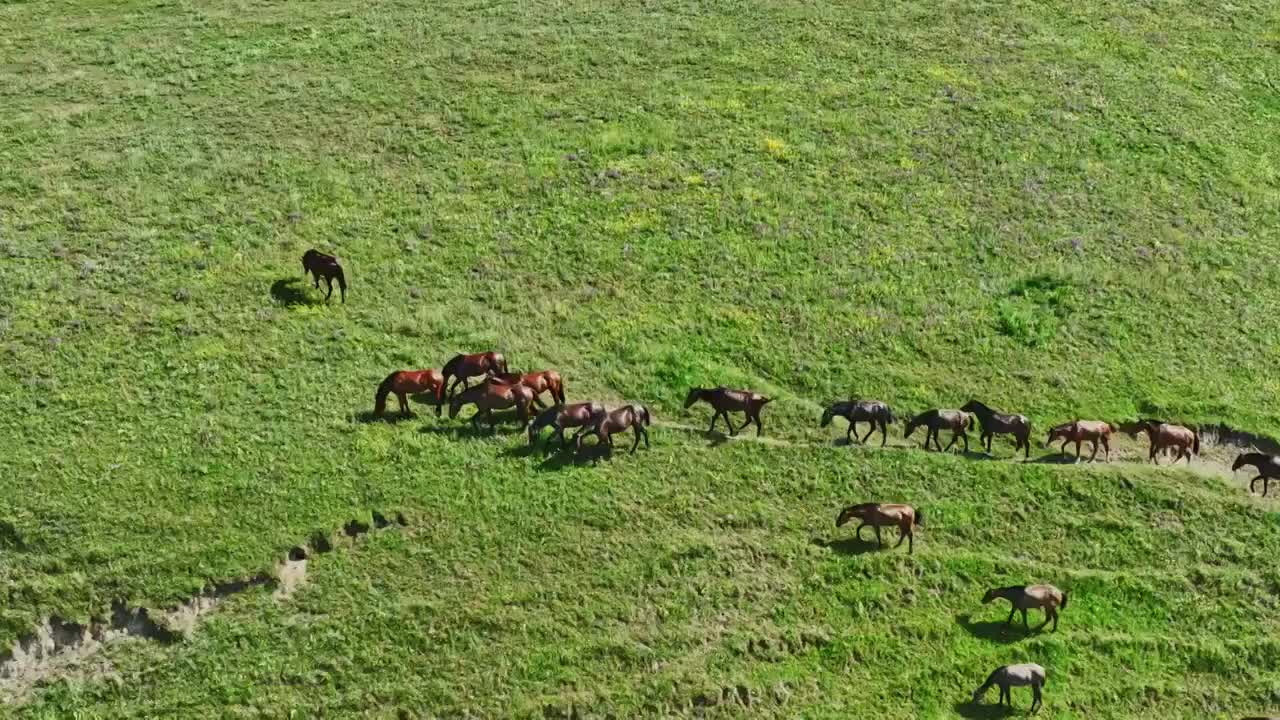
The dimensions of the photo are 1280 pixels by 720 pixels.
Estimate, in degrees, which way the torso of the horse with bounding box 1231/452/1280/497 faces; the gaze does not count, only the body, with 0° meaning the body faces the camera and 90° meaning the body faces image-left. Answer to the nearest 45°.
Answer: approximately 90°

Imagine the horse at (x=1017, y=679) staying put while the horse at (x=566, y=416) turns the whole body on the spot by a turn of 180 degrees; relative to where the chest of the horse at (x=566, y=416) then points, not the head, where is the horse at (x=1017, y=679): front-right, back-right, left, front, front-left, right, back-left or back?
front-right

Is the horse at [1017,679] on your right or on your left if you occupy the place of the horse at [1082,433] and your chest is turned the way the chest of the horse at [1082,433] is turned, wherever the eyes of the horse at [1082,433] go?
on your left

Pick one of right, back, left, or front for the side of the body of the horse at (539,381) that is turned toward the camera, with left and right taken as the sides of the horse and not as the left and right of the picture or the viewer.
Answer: left

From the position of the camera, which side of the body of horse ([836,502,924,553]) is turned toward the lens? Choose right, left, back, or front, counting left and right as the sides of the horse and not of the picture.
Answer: left

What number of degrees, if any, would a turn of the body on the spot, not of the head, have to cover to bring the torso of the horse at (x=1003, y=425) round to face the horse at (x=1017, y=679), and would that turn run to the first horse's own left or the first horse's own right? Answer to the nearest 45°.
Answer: approximately 90° to the first horse's own left

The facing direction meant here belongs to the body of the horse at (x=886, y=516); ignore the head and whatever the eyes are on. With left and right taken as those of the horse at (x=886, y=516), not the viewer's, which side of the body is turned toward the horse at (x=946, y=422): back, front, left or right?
right

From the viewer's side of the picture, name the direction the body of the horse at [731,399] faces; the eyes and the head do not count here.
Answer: to the viewer's left

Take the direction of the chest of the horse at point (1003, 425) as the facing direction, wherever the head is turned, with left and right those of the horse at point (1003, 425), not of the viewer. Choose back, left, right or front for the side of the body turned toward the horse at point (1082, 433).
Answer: back

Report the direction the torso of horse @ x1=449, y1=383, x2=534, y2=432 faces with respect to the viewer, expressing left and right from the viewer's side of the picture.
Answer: facing to the left of the viewer

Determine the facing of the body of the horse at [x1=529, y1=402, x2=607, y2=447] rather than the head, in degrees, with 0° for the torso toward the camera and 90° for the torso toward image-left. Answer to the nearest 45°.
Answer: approximately 90°

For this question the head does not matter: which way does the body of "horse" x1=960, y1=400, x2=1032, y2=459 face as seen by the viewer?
to the viewer's left

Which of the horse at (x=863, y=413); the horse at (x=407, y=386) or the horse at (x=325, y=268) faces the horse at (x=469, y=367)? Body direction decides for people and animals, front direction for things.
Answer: the horse at (x=863, y=413)
